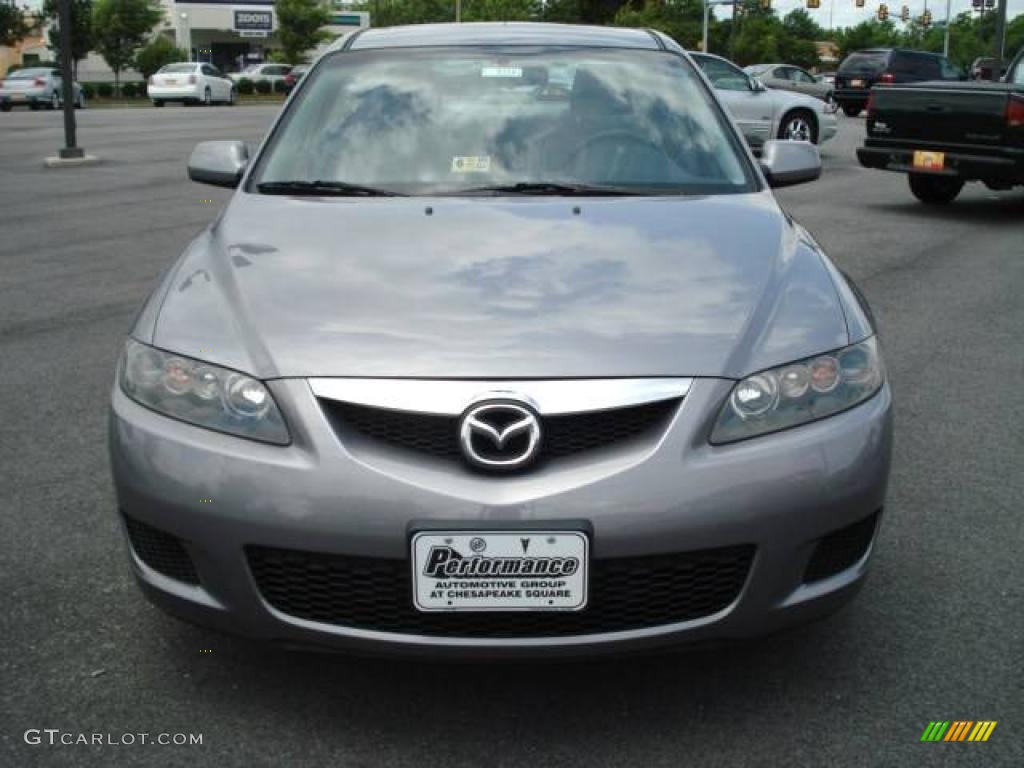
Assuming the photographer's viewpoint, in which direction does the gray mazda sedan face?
facing the viewer

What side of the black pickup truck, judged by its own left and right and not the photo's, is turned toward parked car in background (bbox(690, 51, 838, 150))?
left

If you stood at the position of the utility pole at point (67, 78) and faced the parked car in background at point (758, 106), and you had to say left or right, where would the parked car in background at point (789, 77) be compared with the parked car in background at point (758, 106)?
left

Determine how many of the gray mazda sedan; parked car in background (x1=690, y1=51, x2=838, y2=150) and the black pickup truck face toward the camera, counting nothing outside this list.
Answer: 1

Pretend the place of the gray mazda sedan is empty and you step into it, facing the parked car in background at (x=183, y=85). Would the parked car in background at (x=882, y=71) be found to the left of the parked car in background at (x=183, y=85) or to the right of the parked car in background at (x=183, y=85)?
right

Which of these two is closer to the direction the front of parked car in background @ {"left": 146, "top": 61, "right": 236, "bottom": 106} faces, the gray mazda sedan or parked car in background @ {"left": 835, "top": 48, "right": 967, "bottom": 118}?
the parked car in background

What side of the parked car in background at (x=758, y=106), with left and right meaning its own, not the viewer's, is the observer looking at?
right

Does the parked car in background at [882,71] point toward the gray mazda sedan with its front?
no

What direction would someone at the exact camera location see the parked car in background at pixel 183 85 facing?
facing away from the viewer and to the right of the viewer

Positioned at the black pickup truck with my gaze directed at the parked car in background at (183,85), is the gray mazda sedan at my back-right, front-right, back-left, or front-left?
back-left

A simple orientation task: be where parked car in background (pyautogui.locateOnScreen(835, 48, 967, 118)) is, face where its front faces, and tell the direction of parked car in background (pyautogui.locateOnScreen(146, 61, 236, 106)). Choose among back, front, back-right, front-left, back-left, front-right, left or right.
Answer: back-left

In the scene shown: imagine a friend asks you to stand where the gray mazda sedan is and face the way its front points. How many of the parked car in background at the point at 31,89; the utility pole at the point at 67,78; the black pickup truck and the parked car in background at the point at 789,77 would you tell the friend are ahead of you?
0

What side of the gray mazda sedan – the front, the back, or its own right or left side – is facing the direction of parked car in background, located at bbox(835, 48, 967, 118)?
back

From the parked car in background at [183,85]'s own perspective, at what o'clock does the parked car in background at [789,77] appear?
the parked car in background at [789,77] is roughly at 3 o'clock from the parked car in background at [183,85].

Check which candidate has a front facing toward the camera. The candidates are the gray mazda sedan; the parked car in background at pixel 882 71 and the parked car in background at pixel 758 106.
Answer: the gray mazda sedan

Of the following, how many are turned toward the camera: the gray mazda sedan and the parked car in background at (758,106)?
1

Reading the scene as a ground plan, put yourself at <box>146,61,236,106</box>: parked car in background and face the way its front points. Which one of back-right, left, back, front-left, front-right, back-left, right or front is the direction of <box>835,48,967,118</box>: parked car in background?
right
